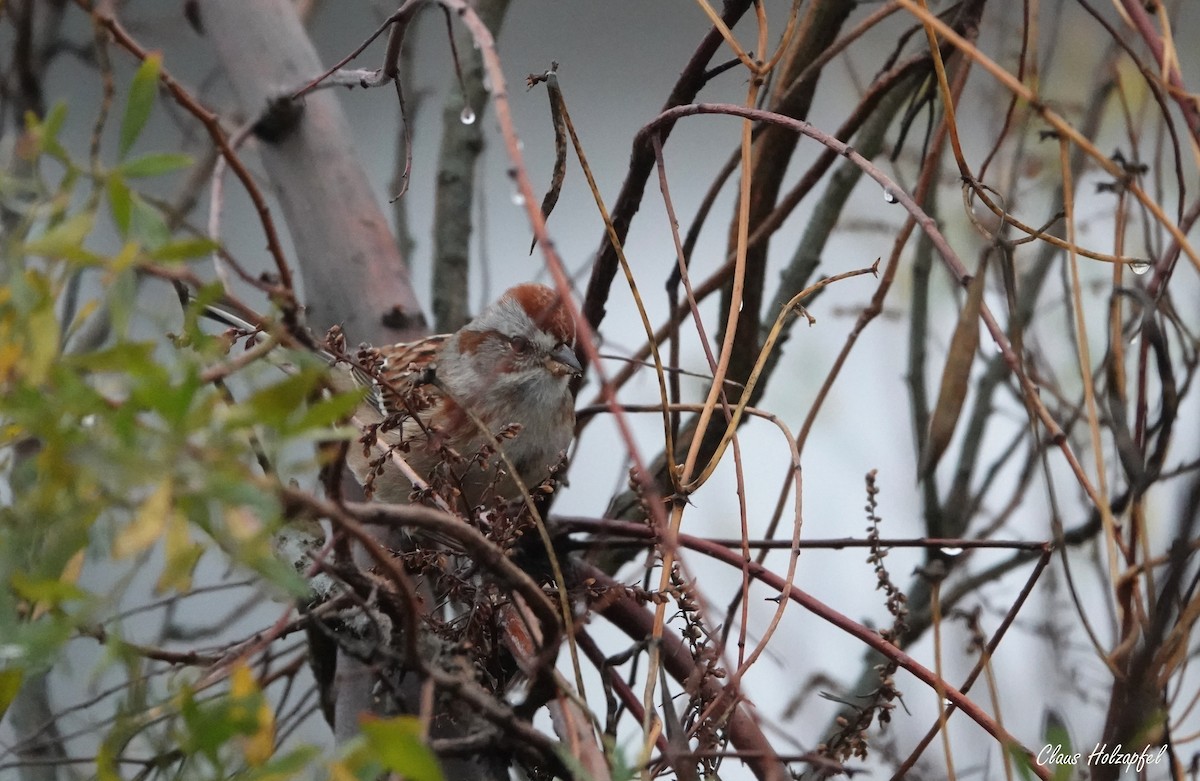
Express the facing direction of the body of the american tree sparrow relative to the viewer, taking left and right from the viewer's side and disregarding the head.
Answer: facing the viewer and to the right of the viewer
